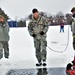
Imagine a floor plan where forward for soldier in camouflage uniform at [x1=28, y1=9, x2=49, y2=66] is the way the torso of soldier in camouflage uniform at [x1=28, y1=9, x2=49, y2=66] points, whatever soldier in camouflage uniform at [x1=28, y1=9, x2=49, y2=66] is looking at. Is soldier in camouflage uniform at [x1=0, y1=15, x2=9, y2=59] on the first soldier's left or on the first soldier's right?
on the first soldier's right

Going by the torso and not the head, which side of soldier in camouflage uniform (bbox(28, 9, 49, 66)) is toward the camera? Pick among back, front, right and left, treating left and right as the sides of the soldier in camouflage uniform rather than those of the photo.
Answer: front
